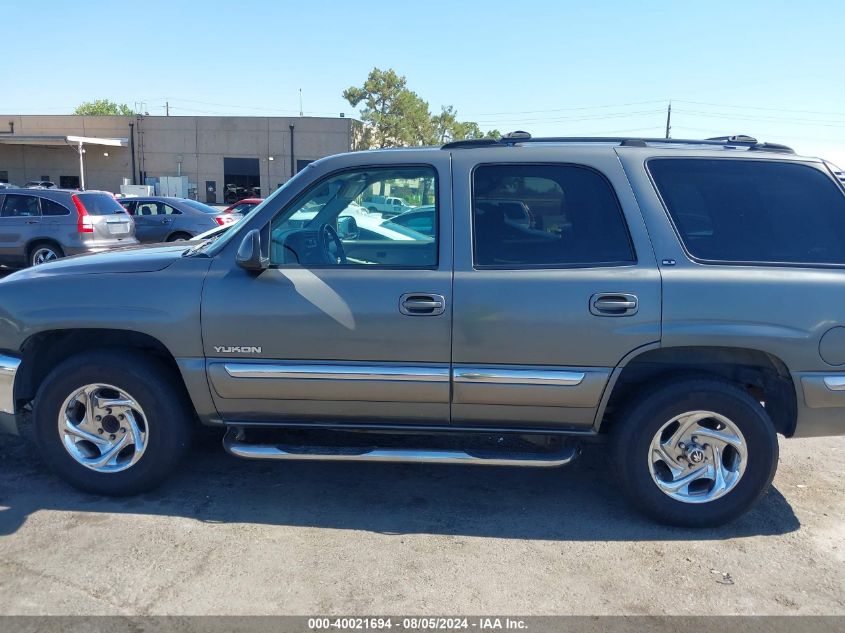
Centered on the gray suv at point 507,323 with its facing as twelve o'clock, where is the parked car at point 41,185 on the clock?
The parked car is roughly at 2 o'clock from the gray suv.

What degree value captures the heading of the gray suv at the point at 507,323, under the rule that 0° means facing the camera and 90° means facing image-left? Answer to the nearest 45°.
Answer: approximately 90°

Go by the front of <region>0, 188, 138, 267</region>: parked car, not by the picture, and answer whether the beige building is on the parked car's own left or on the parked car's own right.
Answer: on the parked car's own right

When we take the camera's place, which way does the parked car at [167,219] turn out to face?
facing away from the viewer and to the left of the viewer

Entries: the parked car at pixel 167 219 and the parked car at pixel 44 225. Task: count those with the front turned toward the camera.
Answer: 0

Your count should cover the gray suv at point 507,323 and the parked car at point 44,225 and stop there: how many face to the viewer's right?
0

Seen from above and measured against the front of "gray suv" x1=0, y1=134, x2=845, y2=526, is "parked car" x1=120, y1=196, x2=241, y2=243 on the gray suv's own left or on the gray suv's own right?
on the gray suv's own right

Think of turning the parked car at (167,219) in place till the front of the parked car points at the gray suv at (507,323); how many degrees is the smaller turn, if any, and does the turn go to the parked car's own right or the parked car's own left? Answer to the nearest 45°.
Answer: approximately 135° to the parked car's own left

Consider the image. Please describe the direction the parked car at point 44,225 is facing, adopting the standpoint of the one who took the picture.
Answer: facing away from the viewer and to the left of the viewer

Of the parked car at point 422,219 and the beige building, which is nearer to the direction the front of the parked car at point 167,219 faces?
the beige building

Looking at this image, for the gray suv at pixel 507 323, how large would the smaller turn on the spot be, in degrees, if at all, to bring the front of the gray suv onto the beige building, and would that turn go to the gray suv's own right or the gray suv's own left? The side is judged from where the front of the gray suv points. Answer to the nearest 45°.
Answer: approximately 90° to the gray suv's own right

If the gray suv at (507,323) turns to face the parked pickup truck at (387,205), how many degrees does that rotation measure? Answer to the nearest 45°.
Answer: approximately 45° to its right
